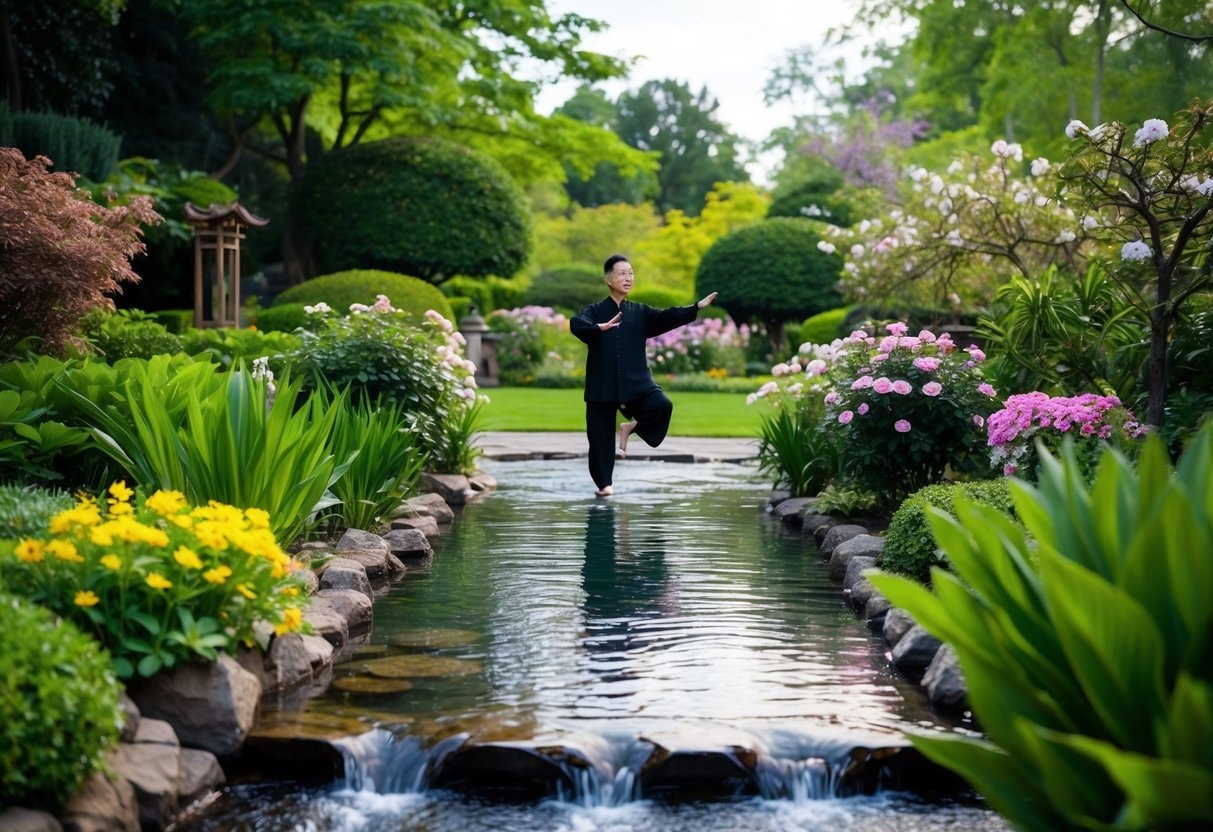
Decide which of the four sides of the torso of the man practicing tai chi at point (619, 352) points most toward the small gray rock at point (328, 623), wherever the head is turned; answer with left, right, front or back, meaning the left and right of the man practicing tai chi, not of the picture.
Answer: front

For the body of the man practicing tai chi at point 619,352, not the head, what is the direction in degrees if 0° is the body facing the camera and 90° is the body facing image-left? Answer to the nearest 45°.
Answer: approximately 0°

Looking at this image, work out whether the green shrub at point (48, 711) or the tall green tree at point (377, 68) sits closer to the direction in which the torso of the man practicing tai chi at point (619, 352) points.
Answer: the green shrub

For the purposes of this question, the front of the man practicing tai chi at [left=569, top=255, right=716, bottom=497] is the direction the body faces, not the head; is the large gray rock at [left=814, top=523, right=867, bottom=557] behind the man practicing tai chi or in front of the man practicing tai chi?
in front

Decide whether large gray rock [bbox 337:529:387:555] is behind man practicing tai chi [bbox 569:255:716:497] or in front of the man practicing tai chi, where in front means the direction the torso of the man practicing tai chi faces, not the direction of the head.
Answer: in front

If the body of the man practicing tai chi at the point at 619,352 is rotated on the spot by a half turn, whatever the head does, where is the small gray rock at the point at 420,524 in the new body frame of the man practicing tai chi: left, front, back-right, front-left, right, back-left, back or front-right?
back-left

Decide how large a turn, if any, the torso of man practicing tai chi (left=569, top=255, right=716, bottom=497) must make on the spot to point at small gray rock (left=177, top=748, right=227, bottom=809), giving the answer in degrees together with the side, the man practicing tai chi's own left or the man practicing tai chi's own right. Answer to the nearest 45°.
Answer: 0° — they already face it

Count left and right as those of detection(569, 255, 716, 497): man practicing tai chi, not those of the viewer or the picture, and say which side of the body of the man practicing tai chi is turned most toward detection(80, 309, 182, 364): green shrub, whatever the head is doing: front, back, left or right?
right

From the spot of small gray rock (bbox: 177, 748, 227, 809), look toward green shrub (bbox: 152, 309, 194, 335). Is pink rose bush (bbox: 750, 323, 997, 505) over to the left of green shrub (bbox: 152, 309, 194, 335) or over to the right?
right

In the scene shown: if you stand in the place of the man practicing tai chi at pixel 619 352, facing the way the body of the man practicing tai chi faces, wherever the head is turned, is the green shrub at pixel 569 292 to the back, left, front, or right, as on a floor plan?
back

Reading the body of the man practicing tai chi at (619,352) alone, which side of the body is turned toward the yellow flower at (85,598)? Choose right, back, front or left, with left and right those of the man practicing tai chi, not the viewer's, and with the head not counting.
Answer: front

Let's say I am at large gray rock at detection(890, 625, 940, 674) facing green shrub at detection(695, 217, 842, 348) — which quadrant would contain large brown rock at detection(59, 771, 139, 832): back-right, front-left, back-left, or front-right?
back-left

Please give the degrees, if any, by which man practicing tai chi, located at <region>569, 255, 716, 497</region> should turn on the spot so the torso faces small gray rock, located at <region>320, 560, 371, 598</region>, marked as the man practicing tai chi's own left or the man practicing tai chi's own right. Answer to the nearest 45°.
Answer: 0° — they already face it

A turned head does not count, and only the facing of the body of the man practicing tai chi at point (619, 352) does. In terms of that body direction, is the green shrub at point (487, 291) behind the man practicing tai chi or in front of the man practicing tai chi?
behind

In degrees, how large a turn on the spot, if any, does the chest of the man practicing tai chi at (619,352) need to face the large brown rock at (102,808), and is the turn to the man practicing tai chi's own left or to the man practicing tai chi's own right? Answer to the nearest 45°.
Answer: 0° — they already face it
